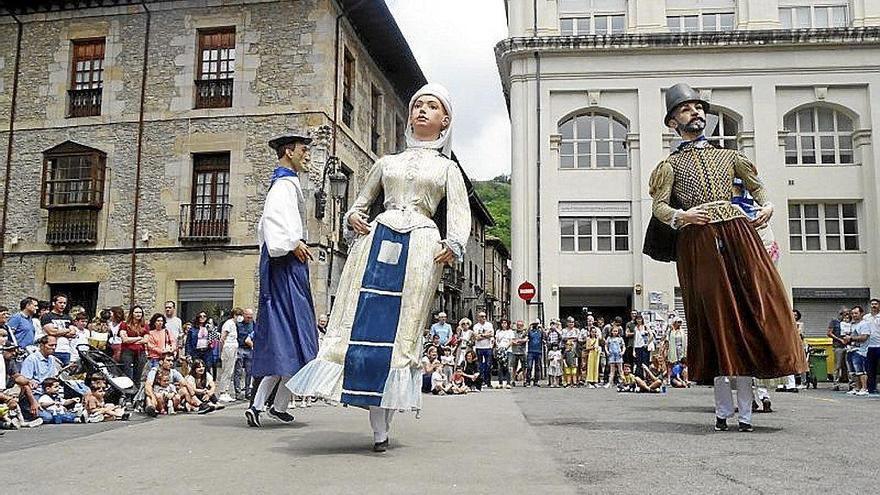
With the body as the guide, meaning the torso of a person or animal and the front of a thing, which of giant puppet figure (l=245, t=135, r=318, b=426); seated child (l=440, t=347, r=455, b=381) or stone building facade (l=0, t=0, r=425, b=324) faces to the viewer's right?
the giant puppet figure

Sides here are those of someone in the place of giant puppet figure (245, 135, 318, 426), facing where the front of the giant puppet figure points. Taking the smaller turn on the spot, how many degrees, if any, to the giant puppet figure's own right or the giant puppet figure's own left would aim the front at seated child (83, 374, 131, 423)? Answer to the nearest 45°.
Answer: approximately 135° to the giant puppet figure's own left

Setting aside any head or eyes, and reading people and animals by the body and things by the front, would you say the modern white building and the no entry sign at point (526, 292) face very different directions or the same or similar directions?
same or similar directions

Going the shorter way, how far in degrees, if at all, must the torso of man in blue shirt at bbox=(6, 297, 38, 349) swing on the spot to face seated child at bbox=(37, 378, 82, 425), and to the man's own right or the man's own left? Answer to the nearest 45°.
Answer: approximately 45° to the man's own right

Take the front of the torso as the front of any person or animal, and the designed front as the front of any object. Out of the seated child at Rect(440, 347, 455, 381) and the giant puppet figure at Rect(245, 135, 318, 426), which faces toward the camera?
the seated child

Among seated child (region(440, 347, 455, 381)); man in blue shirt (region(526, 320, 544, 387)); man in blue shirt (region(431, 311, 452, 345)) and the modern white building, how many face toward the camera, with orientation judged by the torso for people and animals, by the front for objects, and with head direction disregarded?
4

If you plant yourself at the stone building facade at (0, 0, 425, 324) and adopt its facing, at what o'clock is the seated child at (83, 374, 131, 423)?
The seated child is roughly at 12 o'clock from the stone building facade.

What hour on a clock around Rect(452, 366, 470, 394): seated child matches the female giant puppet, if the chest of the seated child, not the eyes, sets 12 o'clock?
The female giant puppet is roughly at 12 o'clock from the seated child.

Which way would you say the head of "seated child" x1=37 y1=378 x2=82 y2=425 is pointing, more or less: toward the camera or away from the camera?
toward the camera

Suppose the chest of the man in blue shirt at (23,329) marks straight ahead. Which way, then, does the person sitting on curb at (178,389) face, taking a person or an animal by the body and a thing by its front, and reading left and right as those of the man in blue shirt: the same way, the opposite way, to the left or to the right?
the same way

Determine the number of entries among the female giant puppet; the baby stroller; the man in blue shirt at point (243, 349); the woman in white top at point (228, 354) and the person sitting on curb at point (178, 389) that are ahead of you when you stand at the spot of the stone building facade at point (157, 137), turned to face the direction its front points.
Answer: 5

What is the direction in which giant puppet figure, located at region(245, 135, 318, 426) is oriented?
to the viewer's right

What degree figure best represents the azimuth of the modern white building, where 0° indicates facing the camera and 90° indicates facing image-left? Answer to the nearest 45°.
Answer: approximately 0°

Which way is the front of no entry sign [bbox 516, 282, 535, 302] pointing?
toward the camera

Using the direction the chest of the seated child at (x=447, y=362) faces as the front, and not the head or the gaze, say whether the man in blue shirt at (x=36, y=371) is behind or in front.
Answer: in front

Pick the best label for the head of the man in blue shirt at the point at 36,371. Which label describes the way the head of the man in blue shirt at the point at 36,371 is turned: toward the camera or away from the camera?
toward the camera

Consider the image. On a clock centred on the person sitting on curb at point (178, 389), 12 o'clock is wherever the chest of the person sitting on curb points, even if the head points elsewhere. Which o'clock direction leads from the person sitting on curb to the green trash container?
The green trash container is roughly at 10 o'clock from the person sitting on curb.

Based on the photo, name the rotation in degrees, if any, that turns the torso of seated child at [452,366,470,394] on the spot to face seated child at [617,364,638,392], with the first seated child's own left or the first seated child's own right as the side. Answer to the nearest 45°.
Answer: approximately 90° to the first seated child's own left

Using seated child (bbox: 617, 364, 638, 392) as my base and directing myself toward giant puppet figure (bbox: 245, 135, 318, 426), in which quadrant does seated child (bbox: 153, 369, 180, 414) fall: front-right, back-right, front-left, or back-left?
front-right
